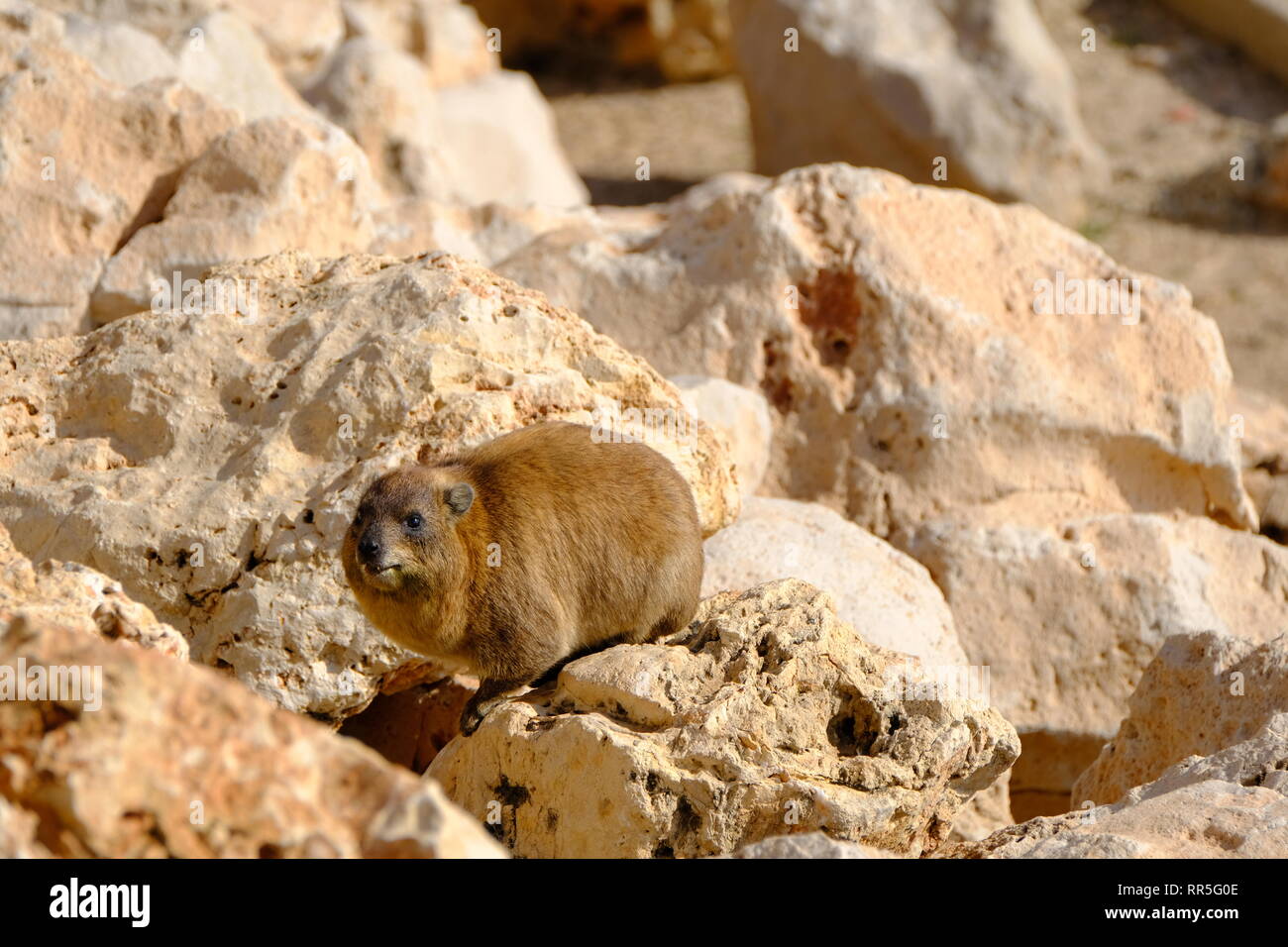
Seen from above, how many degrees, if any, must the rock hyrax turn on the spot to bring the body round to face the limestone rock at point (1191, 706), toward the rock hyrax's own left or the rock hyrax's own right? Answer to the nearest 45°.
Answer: approximately 135° to the rock hyrax's own left

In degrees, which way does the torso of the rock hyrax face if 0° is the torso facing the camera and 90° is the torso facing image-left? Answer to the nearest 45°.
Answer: approximately 45°

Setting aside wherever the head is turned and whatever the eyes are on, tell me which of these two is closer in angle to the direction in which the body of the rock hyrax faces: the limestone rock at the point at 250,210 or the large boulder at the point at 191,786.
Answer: the large boulder

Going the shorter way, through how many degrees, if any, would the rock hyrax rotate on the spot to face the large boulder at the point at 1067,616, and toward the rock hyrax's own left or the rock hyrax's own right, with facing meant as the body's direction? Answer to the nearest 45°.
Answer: approximately 180°

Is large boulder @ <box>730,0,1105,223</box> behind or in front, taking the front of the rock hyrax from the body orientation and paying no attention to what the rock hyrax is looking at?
behind

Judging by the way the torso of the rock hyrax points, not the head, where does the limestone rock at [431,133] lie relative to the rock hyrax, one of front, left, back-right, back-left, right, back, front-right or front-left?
back-right

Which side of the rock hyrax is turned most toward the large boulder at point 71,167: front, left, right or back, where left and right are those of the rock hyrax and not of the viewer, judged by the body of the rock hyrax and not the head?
right

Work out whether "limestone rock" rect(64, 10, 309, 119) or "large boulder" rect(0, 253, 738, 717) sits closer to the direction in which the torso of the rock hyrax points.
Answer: the large boulder

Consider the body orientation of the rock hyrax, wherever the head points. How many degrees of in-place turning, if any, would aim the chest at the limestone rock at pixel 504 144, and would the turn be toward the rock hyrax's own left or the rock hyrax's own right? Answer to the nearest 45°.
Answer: approximately 135° to the rock hyrax's own right

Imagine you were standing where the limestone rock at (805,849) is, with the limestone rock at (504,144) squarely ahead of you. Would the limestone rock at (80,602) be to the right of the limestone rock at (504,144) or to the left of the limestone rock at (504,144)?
left
